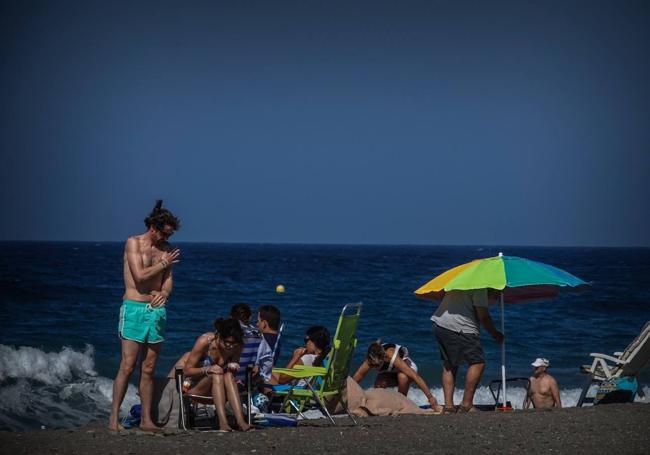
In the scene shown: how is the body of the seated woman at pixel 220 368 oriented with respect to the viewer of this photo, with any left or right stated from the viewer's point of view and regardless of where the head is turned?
facing the viewer and to the right of the viewer

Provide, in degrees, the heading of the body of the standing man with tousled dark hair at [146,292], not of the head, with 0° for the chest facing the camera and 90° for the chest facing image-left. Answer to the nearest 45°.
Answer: approximately 315°

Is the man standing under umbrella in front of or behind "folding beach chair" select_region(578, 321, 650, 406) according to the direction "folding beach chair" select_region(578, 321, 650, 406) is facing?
in front

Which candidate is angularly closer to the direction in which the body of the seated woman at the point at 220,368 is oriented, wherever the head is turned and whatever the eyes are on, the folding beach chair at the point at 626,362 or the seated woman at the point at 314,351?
the folding beach chair

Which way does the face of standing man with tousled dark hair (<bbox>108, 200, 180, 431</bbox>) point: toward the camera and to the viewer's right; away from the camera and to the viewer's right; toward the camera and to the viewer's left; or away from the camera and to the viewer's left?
toward the camera and to the viewer's right

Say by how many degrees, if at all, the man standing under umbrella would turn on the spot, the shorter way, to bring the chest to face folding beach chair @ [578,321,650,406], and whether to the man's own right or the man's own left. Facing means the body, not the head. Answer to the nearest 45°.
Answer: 0° — they already face it

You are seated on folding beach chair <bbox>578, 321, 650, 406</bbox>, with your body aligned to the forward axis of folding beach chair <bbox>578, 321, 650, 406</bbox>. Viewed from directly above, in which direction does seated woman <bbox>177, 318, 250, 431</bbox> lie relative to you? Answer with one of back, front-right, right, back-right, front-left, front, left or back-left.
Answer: front-left

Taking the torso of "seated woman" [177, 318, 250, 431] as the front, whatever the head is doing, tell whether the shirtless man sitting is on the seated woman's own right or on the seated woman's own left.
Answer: on the seated woman's own left

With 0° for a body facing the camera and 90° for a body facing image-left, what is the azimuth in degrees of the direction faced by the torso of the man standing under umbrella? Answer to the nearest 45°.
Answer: approximately 225°

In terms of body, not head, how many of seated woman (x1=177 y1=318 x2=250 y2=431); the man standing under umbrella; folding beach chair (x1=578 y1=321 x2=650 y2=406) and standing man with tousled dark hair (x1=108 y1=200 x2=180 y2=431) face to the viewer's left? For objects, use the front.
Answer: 1

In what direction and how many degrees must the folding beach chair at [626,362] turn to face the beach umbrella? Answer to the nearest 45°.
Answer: approximately 45° to its left

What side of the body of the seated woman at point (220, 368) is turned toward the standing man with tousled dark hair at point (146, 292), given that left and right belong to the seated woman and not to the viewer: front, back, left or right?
right

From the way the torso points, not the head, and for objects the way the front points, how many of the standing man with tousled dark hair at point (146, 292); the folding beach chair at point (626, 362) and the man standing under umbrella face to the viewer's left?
1

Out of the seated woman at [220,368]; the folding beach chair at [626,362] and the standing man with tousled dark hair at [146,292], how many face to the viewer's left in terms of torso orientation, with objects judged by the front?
1

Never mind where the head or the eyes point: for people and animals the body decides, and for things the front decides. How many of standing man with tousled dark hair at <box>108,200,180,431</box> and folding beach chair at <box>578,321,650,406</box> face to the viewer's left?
1

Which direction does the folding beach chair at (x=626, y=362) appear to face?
to the viewer's left

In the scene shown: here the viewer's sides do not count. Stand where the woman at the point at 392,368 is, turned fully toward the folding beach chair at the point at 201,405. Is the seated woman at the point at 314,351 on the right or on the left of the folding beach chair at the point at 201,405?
right

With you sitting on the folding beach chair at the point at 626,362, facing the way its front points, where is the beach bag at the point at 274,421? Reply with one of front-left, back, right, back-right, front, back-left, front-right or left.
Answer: front-left
